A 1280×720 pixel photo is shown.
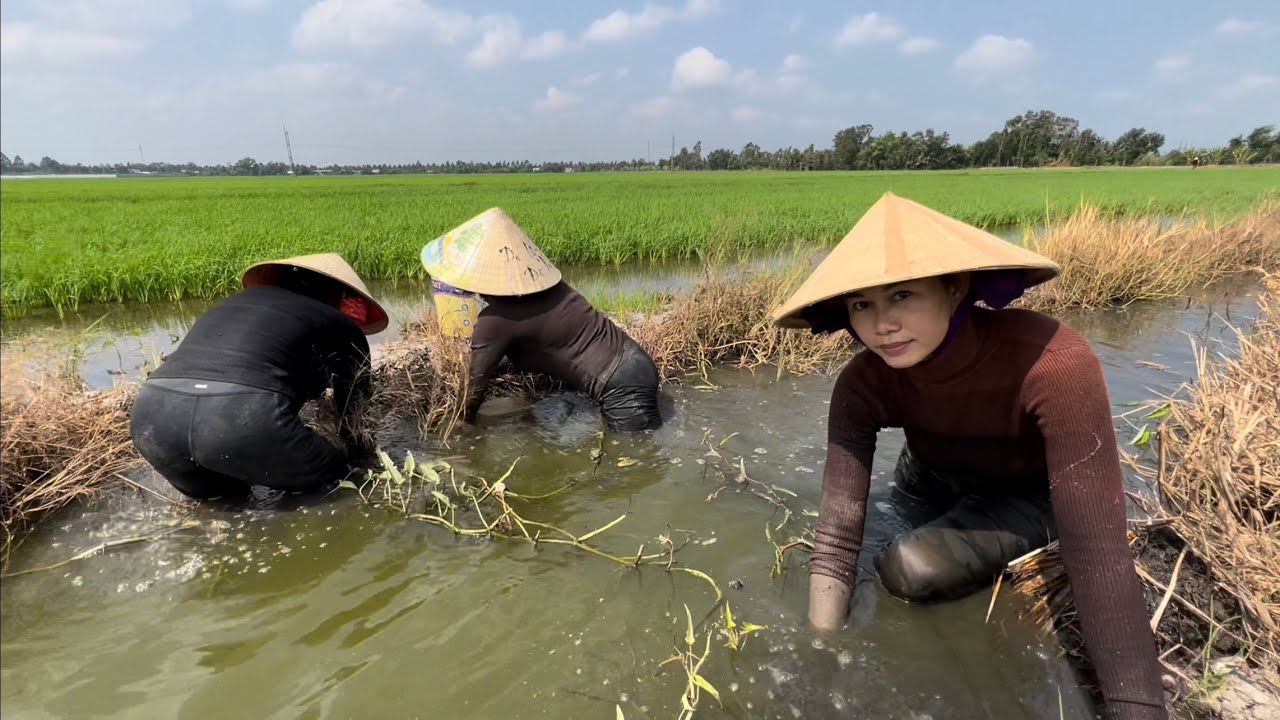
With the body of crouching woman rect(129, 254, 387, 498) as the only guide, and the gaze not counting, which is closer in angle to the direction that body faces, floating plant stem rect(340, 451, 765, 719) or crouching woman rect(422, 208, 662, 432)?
the crouching woman

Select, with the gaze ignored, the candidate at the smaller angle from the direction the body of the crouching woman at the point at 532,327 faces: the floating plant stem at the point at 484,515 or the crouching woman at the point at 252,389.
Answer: the crouching woman

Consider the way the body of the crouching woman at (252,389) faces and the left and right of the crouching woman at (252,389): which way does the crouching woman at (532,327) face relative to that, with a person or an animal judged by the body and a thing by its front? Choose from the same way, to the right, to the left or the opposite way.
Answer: to the left

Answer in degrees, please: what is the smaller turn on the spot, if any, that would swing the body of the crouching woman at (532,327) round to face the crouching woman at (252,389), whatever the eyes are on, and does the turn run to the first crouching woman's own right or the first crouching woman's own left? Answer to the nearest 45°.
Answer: approximately 45° to the first crouching woman's own left

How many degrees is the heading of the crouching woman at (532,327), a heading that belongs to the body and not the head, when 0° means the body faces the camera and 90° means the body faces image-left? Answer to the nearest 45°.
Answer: approximately 90°

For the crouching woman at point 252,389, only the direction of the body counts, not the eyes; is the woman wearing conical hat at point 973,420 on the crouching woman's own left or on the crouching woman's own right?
on the crouching woman's own right

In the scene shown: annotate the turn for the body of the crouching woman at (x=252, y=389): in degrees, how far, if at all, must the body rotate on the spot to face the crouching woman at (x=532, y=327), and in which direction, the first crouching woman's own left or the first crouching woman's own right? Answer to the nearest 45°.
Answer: approximately 45° to the first crouching woman's own right

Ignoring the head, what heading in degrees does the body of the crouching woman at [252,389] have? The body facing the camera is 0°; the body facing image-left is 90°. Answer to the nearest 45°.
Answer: approximately 225°

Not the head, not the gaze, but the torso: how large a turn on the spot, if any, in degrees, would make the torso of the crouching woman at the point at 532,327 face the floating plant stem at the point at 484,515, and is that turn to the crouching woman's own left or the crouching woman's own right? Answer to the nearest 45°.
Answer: approximately 90° to the crouching woman's own left

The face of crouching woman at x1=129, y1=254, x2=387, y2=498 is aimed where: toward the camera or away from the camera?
away from the camera

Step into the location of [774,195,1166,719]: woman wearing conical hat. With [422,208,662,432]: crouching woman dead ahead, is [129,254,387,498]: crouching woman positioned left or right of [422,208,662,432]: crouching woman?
left

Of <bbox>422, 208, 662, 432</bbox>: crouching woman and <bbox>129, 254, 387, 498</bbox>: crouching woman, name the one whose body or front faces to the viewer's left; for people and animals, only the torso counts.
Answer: <bbox>422, 208, 662, 432</bbox>: crouching woman
